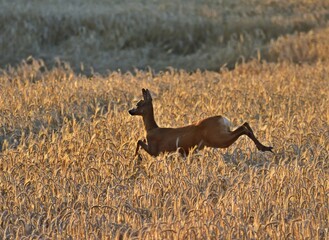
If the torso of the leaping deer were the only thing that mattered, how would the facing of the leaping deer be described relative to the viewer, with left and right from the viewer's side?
facing to the left of the viewer
